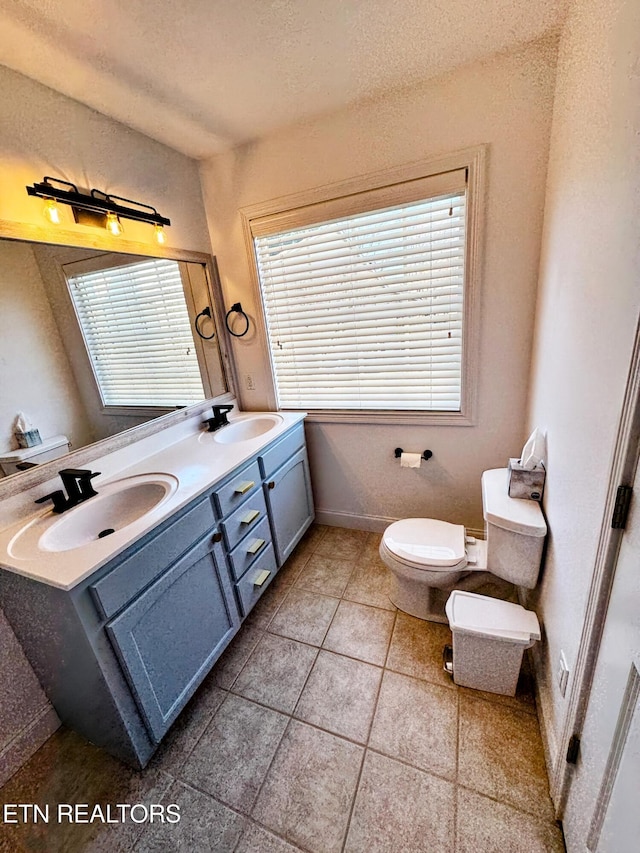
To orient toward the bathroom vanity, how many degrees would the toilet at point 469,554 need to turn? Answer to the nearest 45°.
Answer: approximately 45° to its left

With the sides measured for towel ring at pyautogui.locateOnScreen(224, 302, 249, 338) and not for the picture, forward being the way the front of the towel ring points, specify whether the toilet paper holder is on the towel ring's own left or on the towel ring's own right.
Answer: on the towel ring's own left

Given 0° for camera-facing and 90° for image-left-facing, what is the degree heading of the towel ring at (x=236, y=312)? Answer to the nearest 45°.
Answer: approximately 0°

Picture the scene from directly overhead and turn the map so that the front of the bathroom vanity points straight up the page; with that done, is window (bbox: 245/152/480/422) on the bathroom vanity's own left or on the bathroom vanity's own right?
on the bathroom vanity's own left

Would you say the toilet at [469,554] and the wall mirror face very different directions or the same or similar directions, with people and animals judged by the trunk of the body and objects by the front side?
very different directions

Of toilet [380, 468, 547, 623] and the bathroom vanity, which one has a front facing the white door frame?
the bathroom vanity

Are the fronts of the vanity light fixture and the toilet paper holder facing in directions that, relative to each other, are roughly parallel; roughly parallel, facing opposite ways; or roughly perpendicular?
roughly perpendicular

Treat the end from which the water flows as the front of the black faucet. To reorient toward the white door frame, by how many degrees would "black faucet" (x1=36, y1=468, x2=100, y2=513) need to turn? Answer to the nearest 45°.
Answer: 0° — it already faces it

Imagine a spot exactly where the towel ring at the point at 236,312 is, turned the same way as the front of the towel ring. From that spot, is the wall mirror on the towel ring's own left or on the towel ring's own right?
on the towel ring's own right

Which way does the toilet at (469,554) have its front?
to the viewer's left

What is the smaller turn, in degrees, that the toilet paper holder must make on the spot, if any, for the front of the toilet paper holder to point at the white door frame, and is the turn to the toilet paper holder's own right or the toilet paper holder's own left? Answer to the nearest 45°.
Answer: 0° — it already faces it

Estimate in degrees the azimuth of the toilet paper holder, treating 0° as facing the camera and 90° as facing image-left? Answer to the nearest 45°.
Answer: approximately 0°

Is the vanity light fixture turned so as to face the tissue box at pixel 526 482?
yes
